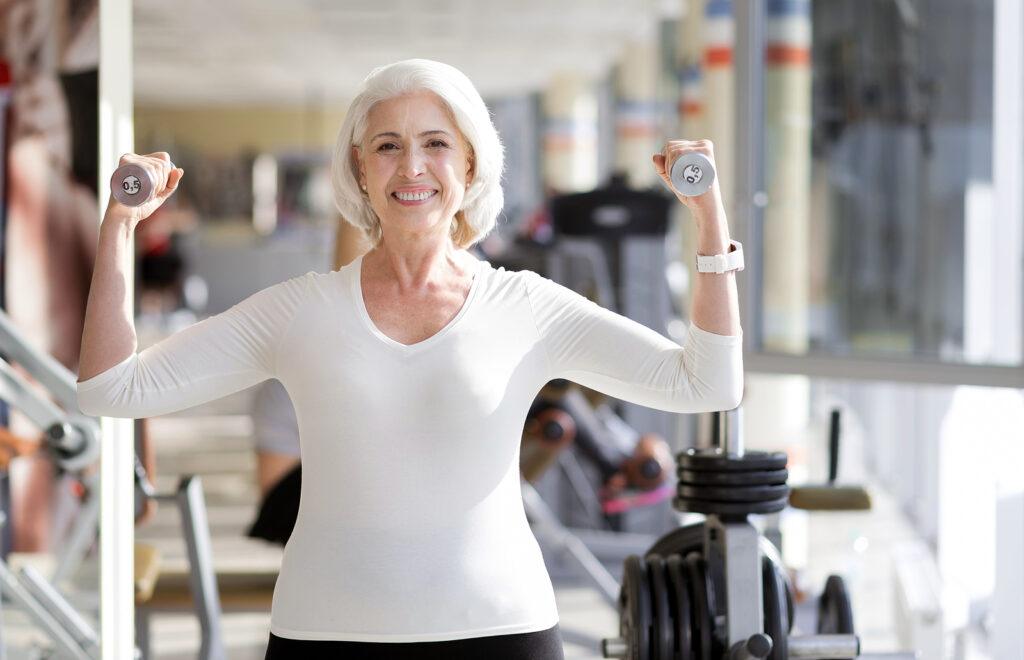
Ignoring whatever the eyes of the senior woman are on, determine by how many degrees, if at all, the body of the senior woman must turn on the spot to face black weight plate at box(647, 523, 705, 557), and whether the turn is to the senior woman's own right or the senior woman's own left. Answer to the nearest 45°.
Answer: approximately 135° to the senior woman's own left

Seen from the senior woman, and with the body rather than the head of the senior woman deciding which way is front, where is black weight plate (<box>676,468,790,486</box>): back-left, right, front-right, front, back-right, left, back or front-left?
back-left

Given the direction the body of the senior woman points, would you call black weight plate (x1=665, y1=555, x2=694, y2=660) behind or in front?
behind

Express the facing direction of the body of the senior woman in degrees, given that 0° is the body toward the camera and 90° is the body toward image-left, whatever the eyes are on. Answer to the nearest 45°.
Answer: approximately 0°

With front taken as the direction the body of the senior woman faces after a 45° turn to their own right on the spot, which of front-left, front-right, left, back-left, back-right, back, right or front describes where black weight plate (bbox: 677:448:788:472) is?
back

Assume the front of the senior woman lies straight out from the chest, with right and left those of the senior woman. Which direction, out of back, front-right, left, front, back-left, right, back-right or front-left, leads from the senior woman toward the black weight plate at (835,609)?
back-left

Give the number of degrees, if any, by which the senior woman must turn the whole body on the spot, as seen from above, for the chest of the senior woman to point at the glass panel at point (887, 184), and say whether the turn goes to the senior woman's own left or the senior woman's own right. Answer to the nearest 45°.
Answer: approximately 135° to the senior woman's own left

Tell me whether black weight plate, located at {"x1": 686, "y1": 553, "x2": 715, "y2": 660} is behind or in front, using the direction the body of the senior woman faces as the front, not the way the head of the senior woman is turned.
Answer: behind

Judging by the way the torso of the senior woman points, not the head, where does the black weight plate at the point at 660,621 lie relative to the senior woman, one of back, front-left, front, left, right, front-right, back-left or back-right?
back-left
